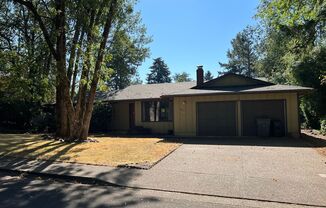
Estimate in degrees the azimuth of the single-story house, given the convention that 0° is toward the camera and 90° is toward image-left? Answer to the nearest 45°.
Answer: approximately 0°

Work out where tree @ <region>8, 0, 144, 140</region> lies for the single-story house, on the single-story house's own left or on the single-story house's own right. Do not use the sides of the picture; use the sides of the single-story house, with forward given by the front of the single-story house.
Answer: on the single-story house's own right
